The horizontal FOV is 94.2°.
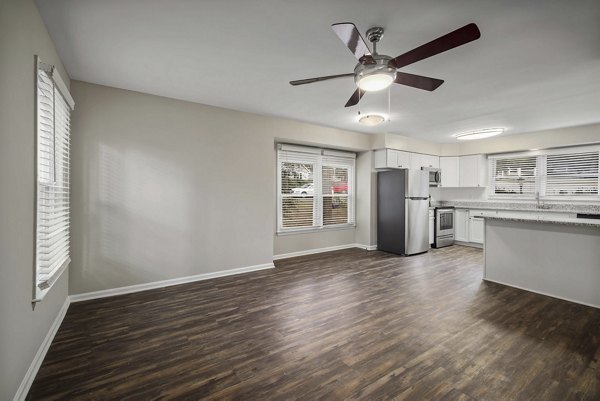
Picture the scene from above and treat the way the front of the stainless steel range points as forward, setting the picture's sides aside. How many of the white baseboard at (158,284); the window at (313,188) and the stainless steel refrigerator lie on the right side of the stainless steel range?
3

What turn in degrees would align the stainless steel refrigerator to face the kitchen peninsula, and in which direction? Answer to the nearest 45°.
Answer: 0° — it already faces it

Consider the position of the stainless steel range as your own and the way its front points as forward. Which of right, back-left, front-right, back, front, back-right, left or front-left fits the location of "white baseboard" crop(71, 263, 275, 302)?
right

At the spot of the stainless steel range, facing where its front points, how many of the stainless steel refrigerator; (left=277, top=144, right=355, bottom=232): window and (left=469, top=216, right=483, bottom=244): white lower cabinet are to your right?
2

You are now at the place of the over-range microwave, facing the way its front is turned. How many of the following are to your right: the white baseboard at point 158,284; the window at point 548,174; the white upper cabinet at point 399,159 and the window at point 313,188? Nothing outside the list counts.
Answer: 3

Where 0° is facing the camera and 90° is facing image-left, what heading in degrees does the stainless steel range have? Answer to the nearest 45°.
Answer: approximately 315°

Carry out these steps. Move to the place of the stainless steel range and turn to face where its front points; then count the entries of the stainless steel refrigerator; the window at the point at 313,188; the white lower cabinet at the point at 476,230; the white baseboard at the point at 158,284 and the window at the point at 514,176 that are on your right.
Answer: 3

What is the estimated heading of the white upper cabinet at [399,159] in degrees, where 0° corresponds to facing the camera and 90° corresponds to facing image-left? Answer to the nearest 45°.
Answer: approximately 315°

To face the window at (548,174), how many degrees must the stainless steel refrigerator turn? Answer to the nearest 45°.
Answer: approximately 45° to its left

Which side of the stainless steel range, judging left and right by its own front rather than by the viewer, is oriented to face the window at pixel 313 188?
right

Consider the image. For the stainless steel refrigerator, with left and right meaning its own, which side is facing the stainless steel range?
left

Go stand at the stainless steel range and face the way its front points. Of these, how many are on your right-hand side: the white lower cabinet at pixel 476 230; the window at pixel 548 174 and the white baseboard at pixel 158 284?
1
